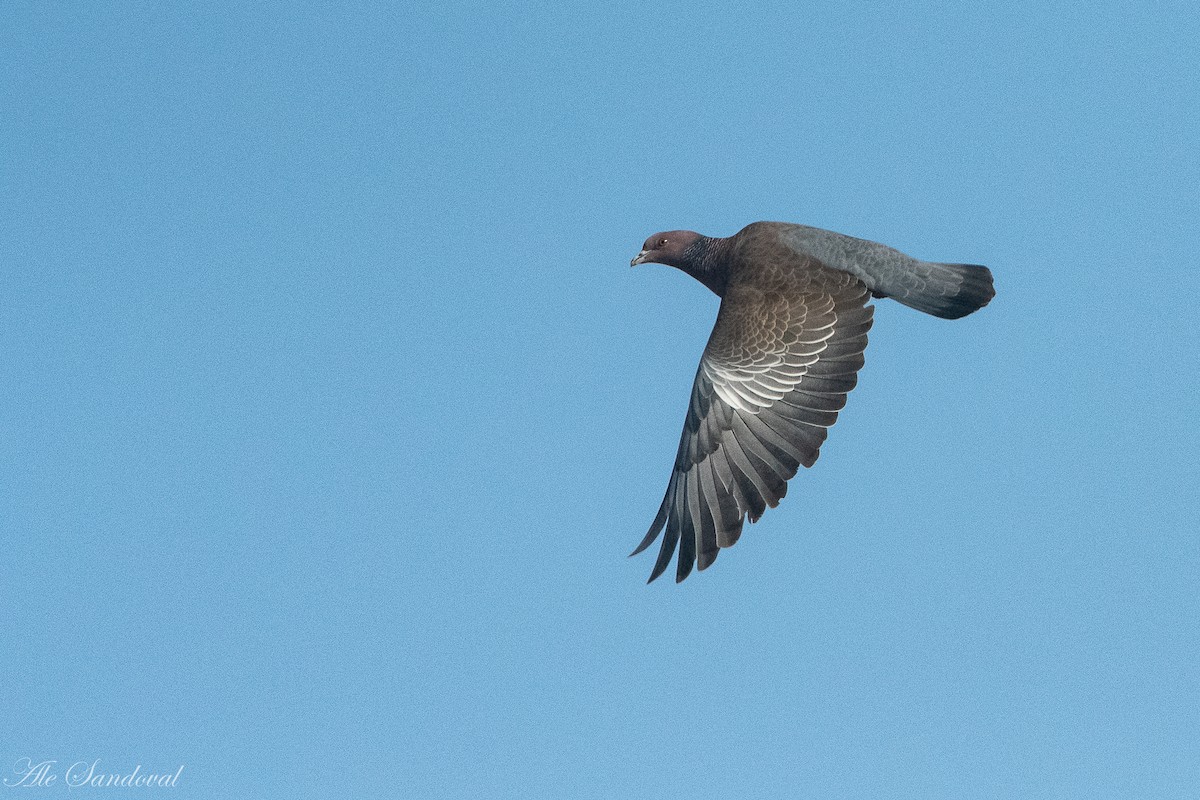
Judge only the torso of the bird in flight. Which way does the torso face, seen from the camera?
to the viewer's left
